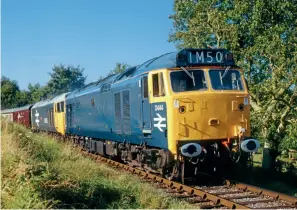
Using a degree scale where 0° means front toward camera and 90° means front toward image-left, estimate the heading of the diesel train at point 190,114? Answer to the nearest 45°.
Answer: approximately 315°

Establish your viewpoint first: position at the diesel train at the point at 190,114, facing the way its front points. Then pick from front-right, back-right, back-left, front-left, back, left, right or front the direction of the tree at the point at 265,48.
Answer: left
